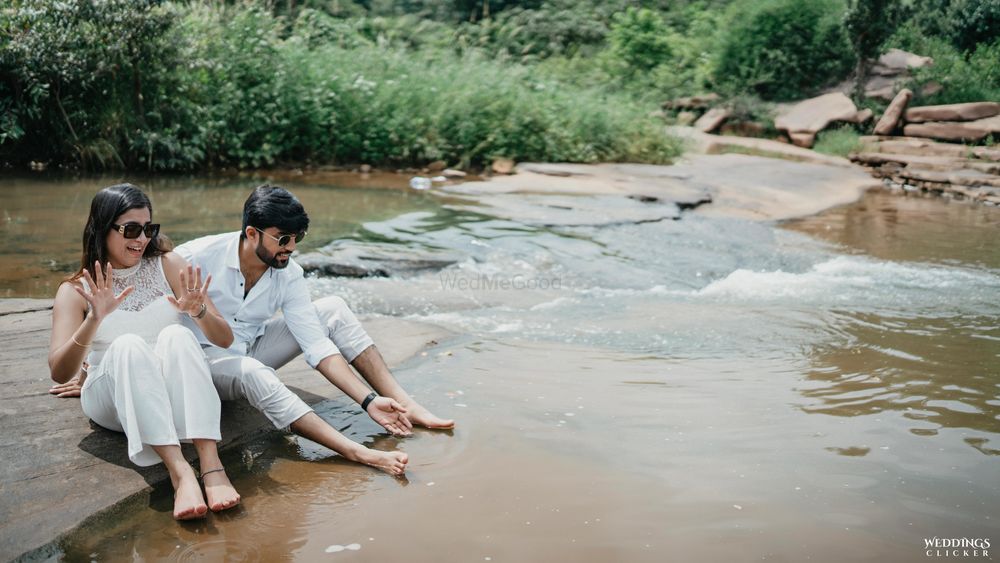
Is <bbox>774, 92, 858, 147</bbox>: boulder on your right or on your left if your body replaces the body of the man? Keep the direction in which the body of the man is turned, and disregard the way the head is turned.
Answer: on your left

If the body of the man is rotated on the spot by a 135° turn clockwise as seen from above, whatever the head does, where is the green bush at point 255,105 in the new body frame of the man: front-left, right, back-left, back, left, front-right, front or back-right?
right

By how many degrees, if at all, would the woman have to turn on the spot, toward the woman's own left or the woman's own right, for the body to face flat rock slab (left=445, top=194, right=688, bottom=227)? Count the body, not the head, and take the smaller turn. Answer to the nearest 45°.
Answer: approximately 90° to the woman's own left

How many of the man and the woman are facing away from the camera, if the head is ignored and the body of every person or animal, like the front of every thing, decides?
0

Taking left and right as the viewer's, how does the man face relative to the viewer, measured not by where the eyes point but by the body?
facing the viewer and to the right of the viewer

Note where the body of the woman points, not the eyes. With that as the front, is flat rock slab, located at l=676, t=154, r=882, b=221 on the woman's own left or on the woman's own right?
on the woman's own left

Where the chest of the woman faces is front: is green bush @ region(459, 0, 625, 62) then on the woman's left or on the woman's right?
on the woman's left

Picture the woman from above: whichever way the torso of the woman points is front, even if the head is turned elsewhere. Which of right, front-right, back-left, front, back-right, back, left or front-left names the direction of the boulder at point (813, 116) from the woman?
left

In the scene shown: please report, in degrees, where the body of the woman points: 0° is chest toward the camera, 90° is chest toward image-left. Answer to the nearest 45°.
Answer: approximately 315°

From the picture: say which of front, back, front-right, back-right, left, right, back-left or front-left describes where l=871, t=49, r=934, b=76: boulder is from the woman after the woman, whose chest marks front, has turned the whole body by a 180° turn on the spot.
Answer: right

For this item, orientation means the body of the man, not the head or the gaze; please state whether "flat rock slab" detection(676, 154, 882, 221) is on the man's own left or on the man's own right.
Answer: on the man's own left

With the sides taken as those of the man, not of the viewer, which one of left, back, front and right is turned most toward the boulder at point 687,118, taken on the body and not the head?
left

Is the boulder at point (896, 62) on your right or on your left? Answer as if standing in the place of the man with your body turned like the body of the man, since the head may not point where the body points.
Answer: on your left
